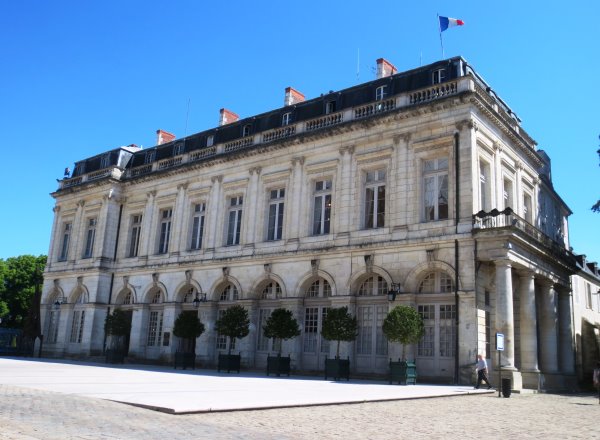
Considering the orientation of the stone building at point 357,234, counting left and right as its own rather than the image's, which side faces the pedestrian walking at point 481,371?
left

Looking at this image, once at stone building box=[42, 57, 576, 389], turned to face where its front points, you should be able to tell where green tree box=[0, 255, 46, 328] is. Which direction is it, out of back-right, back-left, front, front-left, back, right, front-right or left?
right

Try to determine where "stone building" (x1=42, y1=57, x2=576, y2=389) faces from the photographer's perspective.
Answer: facing the viewer and to the left of the viewer

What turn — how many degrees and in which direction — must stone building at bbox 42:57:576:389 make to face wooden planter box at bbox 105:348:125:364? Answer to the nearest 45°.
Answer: approximately 90° to its right

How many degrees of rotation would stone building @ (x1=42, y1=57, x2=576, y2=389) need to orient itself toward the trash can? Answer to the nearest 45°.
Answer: approximately 90° to its left

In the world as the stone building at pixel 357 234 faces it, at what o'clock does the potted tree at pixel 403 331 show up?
The potted tree is roughly at 10 o'clock from the stone building.
